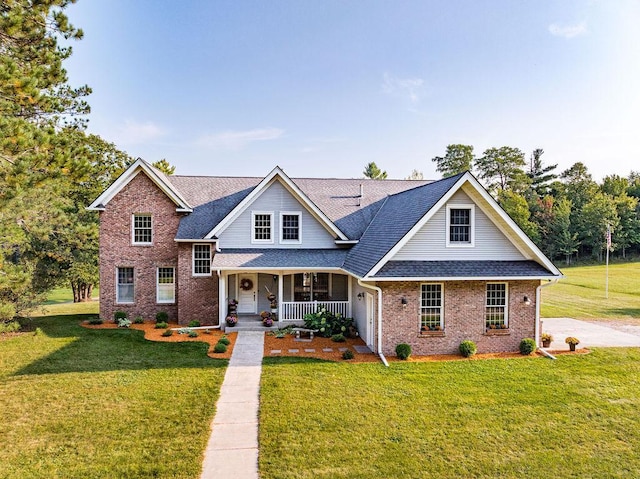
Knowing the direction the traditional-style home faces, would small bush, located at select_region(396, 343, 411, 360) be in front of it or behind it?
in front

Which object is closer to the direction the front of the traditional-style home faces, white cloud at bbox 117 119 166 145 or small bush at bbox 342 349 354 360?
the small bush

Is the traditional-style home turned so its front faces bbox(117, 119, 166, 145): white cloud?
no

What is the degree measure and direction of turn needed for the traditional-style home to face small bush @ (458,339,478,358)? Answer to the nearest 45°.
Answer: approximately 45° to its left

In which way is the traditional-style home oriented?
toward the camera

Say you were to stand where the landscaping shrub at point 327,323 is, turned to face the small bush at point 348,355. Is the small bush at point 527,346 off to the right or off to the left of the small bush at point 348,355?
left

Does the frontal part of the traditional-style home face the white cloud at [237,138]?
no

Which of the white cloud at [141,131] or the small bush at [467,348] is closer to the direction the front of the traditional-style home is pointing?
the small bush

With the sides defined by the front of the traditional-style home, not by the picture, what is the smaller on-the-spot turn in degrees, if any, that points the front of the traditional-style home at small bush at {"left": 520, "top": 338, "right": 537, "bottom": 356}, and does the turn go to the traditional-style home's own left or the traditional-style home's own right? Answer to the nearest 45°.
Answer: approximately 45° to the traditional-style home's own left

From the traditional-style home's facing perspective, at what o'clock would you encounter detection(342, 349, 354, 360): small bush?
The small bush is roughly at 12 o'clock from the traditional-style home.

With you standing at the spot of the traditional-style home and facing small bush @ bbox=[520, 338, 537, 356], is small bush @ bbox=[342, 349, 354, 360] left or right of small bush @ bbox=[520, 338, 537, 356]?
right
